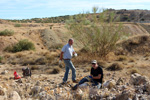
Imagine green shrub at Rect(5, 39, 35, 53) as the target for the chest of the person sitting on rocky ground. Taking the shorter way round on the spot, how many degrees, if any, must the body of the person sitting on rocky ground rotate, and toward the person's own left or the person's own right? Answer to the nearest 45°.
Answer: approximately 90° to the person's own right

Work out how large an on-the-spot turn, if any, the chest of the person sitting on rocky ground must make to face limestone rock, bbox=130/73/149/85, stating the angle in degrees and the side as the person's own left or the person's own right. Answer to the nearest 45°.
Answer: approximately 135° to the person's own left

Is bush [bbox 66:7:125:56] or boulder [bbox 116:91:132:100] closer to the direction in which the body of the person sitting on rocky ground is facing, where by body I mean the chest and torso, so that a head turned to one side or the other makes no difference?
the boulder

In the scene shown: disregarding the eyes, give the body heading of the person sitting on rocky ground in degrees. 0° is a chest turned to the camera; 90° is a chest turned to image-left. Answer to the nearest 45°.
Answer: approximately 45°

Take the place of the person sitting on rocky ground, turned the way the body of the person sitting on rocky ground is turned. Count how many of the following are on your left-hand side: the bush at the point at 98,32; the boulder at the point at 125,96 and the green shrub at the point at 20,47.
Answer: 1

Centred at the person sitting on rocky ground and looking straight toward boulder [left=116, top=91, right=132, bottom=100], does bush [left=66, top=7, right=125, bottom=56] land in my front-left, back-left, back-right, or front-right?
back-left

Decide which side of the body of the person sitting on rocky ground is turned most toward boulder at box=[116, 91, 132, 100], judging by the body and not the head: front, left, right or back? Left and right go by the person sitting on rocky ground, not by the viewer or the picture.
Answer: left

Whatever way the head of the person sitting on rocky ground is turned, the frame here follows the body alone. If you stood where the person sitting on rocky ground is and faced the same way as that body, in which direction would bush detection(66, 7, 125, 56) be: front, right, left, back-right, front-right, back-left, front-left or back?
back-right

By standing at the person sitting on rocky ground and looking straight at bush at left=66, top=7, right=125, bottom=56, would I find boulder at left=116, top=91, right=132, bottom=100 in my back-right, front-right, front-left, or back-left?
back-right
